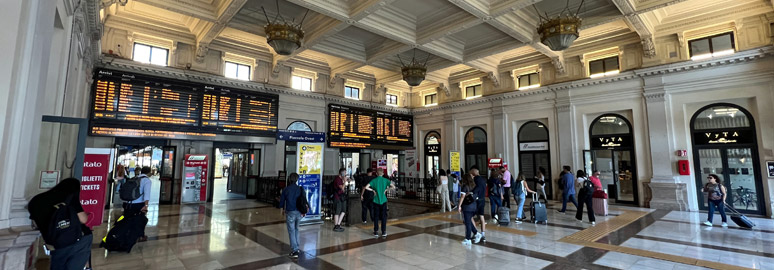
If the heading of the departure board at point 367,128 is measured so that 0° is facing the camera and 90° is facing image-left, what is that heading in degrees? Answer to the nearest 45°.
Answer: approximately 315°

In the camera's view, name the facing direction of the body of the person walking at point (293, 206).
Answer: away from the camera

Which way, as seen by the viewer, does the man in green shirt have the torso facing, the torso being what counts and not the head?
away from the camera

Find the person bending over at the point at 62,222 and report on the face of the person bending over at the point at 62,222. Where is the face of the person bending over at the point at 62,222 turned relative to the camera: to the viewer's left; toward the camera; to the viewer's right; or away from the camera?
away from the camera

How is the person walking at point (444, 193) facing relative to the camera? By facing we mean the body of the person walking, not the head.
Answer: away from the camera

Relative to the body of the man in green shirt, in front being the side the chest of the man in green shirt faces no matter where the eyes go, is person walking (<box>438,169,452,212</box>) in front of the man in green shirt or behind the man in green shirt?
in front

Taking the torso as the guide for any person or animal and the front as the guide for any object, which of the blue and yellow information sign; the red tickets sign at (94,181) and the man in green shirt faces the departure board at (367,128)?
the man in green shirt

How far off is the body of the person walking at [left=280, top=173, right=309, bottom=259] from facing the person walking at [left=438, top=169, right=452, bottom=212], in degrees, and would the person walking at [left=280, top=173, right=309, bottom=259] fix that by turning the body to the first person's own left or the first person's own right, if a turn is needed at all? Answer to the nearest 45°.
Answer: approximately 45° to the first person's own right
